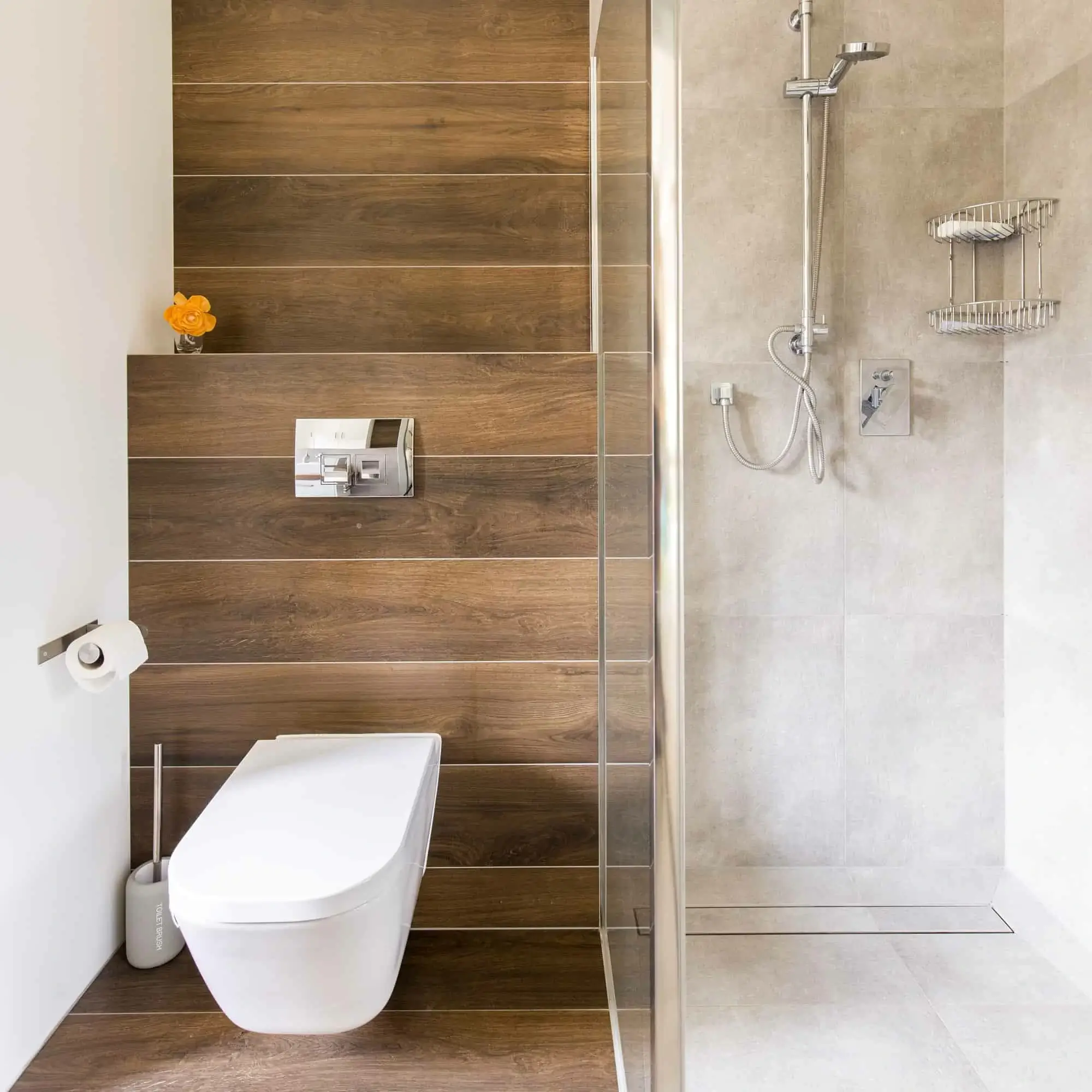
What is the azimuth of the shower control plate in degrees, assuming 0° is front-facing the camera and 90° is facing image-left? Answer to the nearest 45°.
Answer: approximately 0°

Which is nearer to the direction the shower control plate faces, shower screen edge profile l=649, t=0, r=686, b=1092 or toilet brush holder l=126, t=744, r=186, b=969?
the shower screen edge profile

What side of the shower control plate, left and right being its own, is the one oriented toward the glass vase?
right
